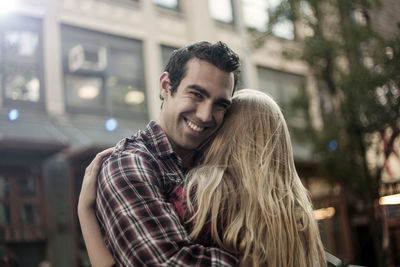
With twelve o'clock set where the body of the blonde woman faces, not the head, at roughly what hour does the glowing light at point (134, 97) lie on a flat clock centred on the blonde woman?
The glowing light is roughly at 1 o'clock from the blonde woman.

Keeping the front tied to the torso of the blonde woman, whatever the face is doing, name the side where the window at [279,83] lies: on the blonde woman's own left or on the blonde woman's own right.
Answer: on the blonde woman's own right

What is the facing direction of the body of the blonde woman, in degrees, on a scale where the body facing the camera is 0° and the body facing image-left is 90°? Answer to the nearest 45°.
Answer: approximately 135°

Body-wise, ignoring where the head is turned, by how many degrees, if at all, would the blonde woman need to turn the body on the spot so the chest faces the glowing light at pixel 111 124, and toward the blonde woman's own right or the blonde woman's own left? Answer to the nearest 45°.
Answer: approximately 45° to the blonde woman's own right

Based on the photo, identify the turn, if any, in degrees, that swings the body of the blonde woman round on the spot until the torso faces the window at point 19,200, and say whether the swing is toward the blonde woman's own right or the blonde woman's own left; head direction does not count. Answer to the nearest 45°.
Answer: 0° — they already face it

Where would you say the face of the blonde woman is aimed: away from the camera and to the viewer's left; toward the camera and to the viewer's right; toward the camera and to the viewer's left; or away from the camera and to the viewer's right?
away from the camera and to the viewer's left
